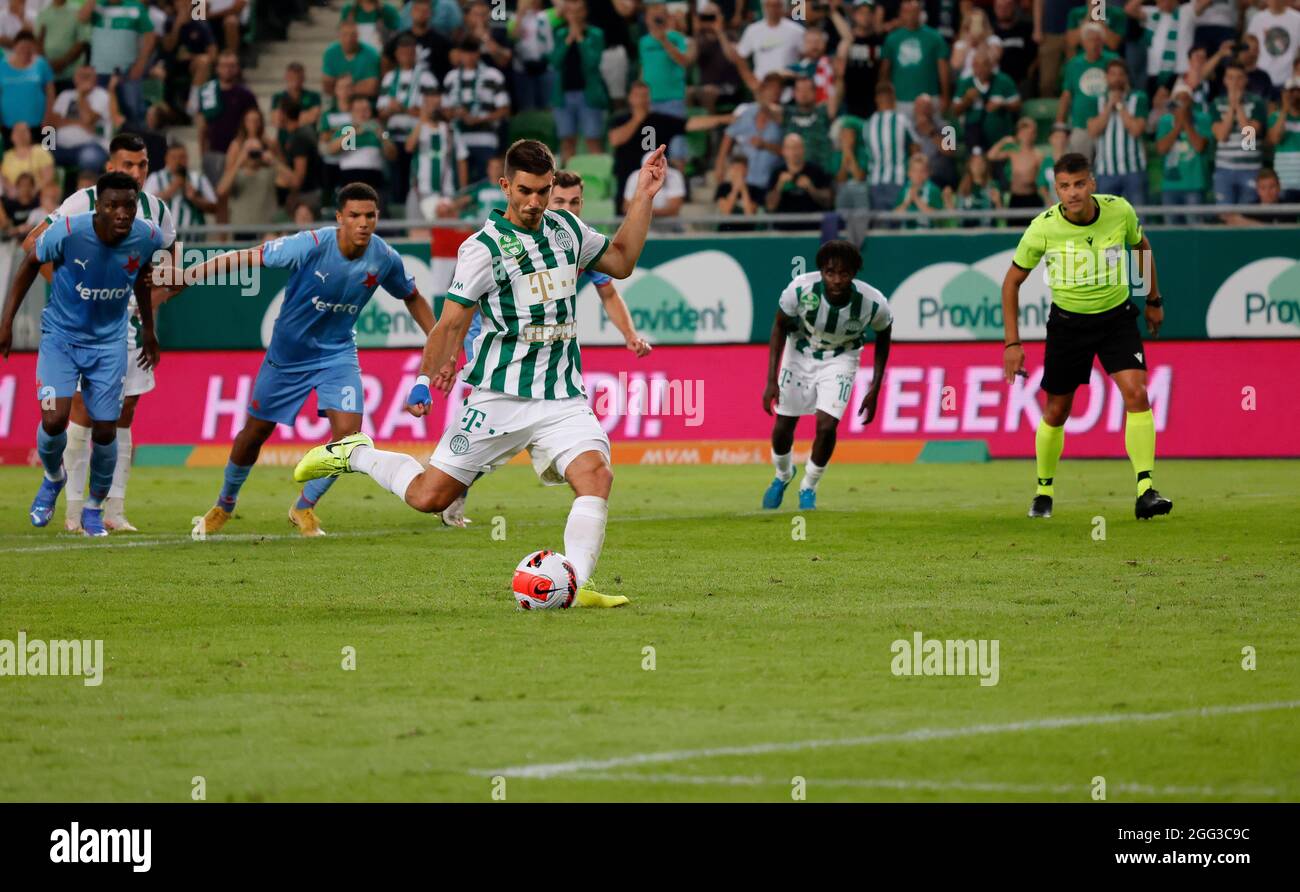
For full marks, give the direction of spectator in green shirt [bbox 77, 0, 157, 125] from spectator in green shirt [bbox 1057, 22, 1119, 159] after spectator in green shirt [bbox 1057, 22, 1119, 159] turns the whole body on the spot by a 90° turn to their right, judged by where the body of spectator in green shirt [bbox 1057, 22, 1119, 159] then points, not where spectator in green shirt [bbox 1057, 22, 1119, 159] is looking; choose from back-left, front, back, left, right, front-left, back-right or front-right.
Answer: front

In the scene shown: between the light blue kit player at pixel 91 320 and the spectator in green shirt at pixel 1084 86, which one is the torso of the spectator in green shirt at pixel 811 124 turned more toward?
the light blue kit player

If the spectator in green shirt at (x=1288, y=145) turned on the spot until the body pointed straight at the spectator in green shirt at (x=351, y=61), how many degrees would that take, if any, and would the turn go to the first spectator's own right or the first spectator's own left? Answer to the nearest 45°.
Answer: approximately 90° to the first spectator's own right

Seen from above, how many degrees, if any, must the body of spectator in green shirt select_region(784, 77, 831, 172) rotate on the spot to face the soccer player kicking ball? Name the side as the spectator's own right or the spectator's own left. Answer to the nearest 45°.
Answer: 0° — they already face them

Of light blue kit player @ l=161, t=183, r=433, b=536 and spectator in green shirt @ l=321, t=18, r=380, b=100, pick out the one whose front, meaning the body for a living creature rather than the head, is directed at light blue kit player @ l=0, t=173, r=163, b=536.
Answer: the spectator in green shirt

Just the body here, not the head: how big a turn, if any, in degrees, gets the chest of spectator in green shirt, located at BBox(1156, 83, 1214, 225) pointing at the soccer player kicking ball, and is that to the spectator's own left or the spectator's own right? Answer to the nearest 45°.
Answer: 0° — they already face them

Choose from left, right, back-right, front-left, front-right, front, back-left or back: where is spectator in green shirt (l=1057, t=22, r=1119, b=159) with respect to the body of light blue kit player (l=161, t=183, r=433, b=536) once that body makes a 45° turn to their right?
back

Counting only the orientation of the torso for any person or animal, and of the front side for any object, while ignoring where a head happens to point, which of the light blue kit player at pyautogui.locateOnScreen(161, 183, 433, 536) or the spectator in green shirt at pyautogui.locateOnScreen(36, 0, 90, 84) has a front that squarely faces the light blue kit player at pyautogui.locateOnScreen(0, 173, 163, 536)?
the spectator in green shirt

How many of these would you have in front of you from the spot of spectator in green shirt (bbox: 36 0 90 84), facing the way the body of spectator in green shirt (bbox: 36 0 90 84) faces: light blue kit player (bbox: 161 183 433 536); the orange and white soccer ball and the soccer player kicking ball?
3
